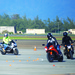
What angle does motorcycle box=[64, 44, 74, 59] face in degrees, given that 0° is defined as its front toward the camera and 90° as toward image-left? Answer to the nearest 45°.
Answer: approximately 0°

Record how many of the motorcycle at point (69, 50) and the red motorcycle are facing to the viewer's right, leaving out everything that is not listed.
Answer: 0

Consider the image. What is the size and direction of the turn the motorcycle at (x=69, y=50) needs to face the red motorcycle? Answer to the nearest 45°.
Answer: approximately 45° to its right

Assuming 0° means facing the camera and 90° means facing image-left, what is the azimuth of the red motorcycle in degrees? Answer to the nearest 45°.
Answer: approximately 45°
